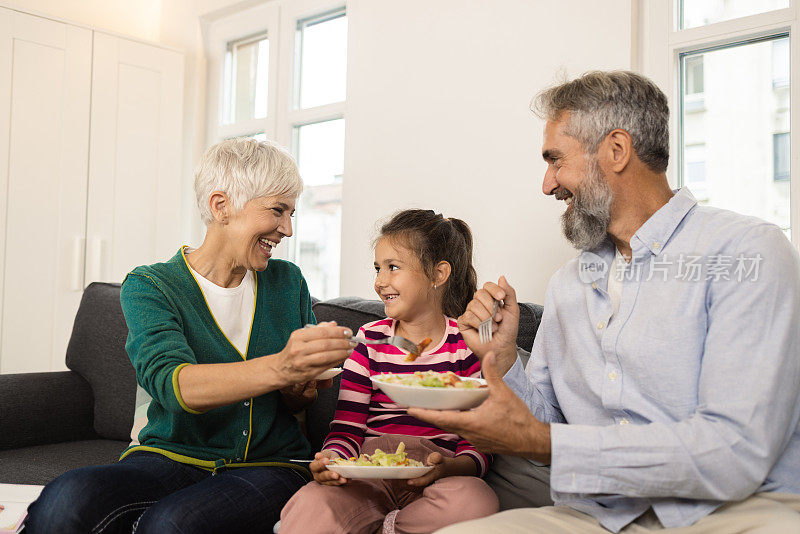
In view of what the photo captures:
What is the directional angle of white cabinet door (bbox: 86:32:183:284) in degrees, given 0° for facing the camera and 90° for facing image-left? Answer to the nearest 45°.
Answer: approximately 315°

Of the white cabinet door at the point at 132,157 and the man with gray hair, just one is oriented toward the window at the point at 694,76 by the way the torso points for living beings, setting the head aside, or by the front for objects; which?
the white cabinet door

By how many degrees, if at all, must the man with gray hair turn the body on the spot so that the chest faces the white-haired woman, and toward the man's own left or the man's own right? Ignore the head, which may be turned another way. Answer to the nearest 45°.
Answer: approximately 45° to the man's own right

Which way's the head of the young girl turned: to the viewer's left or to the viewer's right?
to the viewer's left

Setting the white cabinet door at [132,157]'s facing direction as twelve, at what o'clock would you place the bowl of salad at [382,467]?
The bowl of salad is roughly at 1 o'clock from the white cabinet door.

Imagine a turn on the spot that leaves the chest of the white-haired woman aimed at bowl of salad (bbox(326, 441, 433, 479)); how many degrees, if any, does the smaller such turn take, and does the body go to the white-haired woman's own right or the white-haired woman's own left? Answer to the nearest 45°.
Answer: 0° — they already face it

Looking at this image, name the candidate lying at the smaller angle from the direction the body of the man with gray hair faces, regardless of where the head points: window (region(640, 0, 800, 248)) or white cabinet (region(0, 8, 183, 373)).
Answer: the white cabinet

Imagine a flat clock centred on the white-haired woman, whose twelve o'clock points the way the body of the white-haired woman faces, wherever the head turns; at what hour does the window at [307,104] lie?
The window is roughly at 8 o'clock from the white-haired woman.

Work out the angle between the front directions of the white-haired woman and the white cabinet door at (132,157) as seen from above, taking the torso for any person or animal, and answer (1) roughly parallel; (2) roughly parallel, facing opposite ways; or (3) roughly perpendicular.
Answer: roughly parallel

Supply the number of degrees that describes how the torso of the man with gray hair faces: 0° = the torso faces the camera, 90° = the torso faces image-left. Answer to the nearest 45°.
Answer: approximately 45°

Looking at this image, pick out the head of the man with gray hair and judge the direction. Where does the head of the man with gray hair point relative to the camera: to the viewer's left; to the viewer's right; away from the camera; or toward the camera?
to the viewer's left

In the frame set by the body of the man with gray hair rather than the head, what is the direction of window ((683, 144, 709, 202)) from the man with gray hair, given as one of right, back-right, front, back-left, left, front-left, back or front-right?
back-right
